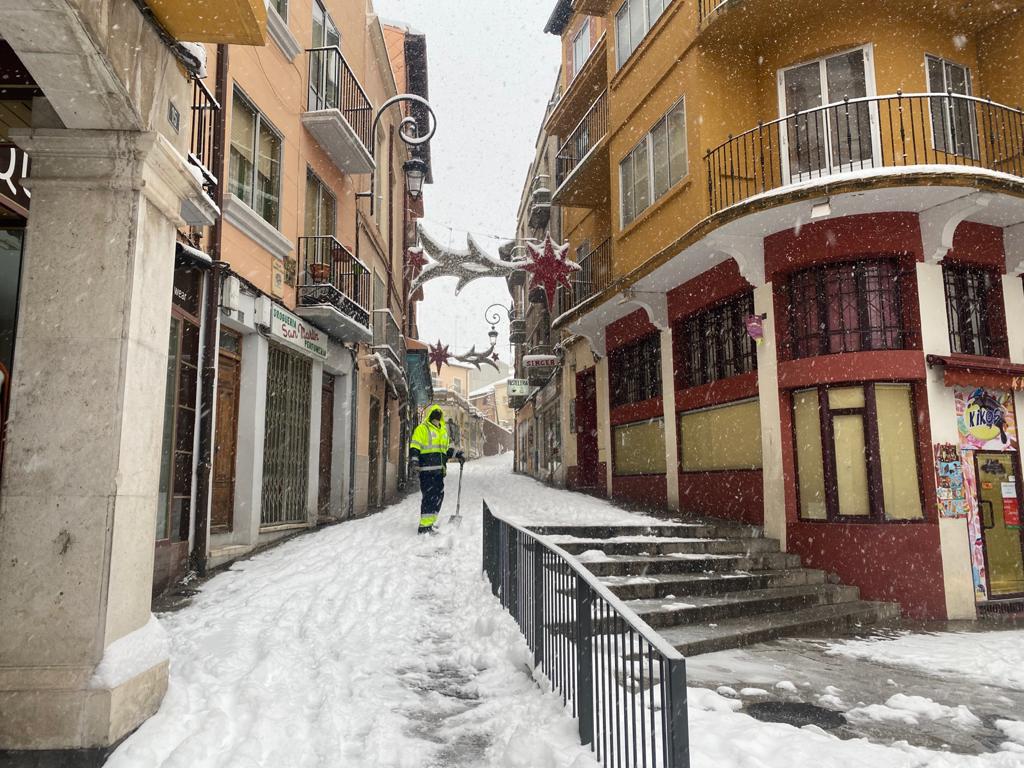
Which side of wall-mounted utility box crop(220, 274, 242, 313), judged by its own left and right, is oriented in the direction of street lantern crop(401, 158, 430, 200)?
left

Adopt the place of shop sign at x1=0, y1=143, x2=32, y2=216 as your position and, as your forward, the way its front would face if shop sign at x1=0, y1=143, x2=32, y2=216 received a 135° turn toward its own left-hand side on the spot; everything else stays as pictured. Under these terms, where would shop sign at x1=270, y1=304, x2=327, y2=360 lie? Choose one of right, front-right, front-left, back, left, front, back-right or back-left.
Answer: front-right

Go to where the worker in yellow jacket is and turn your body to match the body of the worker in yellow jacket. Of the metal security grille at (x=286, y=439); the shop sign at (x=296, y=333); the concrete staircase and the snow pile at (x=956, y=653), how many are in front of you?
2

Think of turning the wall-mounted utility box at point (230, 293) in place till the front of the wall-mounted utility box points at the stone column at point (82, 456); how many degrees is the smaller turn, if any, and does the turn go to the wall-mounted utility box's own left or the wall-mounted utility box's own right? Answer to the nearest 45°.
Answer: approximately 45° to the wall-mounted utility box's own right

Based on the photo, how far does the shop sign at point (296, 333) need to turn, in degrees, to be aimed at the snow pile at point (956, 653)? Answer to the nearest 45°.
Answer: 0° — it already faces it

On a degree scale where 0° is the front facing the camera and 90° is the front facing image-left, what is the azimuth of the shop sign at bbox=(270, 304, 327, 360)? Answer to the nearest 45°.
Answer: approximately 315°

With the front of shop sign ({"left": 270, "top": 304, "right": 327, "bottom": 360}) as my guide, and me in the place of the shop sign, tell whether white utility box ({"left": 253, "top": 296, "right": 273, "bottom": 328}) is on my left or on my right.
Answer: on my right

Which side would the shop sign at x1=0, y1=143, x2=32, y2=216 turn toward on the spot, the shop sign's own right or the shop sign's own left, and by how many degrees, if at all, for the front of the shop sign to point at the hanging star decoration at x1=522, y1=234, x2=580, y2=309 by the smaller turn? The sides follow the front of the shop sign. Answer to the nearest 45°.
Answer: approximately 90° to the shop sign's own left

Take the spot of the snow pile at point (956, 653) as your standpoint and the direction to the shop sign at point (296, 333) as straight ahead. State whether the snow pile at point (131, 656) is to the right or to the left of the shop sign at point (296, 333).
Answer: left
